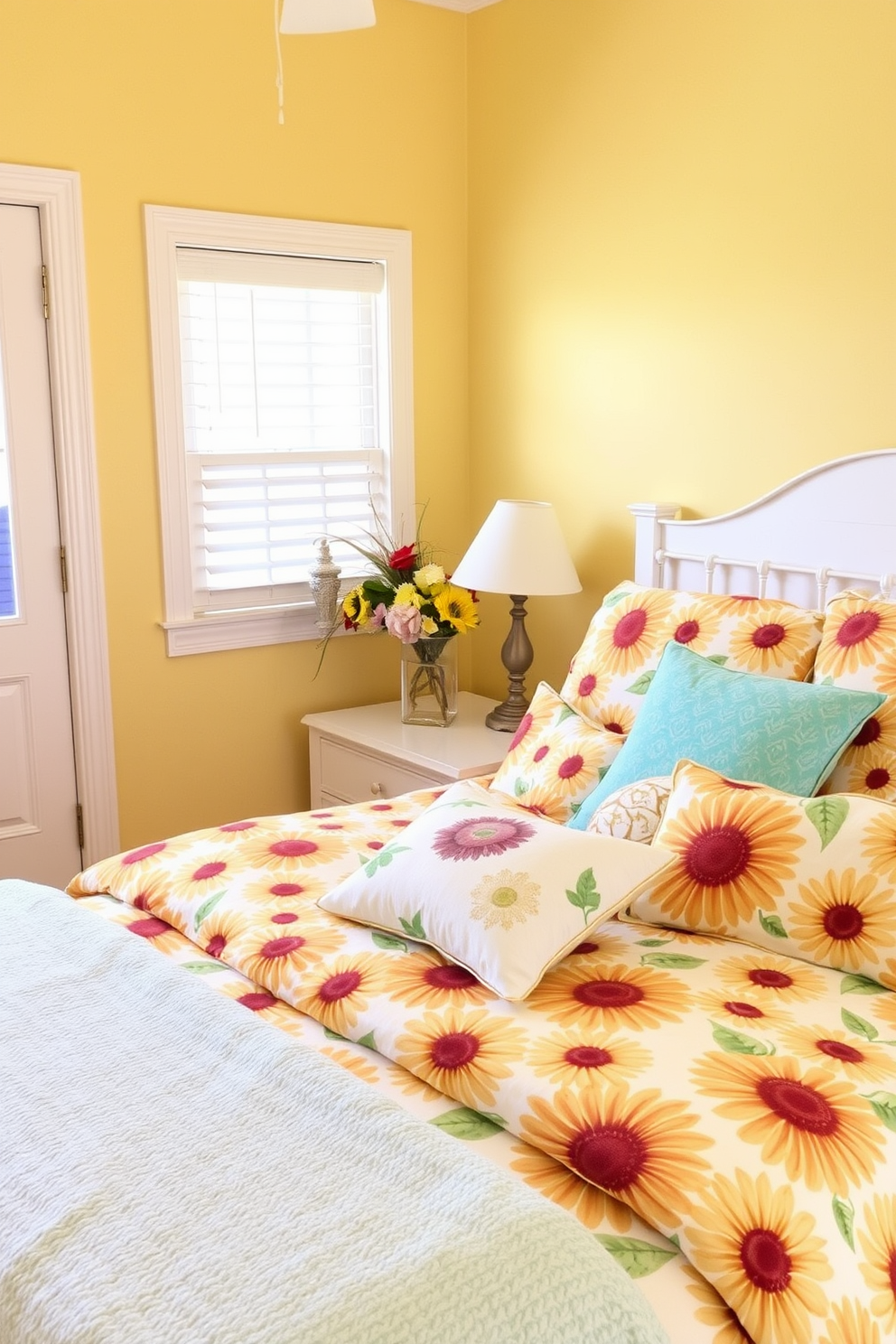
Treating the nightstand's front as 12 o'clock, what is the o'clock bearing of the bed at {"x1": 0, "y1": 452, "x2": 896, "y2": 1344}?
The bed is roughly at 10 o'clock from the nightstand.

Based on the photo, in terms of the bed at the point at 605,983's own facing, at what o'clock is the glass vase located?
The glass vase is roughly at 4 o'clock from the bed.

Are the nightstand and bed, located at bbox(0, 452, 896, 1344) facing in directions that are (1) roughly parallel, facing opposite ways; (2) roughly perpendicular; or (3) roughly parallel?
roughly parallel

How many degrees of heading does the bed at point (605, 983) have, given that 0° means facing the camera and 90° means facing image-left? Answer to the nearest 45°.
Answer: approximately 45°

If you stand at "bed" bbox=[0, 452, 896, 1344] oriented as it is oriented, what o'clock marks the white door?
The white door is roughly at 3 o'clock from the bed.

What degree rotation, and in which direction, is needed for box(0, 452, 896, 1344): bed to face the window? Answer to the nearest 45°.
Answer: approximately 135° to its right

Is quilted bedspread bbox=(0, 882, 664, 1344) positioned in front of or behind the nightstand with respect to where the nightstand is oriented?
in front

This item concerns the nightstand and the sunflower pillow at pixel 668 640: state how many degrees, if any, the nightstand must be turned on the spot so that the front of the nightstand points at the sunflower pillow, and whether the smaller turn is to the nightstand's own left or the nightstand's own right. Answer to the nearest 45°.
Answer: approximately 90° to the nightstand's own left

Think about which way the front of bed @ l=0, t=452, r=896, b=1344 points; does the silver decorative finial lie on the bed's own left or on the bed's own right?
on the bed's own right

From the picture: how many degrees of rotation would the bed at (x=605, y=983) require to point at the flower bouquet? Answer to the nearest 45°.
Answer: approximately 135° to its right

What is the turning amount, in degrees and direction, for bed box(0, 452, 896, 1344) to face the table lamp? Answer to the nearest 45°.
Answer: approximately 135° to its right

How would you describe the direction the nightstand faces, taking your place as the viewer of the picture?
facing the viewer and to the left of the viewer

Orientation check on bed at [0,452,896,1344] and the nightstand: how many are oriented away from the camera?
0

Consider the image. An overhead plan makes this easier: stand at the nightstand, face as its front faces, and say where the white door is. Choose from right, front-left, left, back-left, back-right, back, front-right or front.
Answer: front-right
